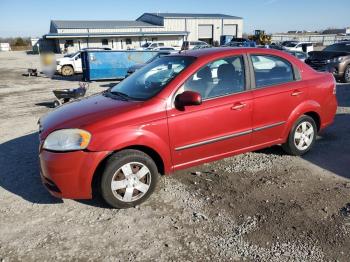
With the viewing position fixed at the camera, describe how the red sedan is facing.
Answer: facing the viewer and to the left of the viewer

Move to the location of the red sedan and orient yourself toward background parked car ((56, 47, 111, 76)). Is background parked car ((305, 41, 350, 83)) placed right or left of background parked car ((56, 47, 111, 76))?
right

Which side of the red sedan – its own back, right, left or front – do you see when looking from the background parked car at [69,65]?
right

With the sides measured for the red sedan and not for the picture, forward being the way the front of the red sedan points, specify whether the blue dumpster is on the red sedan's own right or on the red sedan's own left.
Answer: on the red sedan's own right

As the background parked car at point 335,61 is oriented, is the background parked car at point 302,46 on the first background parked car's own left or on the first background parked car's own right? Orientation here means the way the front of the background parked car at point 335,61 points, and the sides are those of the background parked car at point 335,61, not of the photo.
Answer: on the first background parked car's own right

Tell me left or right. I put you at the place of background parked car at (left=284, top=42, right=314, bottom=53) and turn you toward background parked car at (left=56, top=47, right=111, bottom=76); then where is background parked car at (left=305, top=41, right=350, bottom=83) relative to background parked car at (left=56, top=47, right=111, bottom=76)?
left

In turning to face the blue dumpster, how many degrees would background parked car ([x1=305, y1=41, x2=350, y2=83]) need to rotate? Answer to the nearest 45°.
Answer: approximately 45° to its right

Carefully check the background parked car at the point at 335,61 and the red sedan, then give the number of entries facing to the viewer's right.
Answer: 0

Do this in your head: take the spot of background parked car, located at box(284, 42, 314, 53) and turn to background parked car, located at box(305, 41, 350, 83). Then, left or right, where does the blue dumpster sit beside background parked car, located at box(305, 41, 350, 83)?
right
